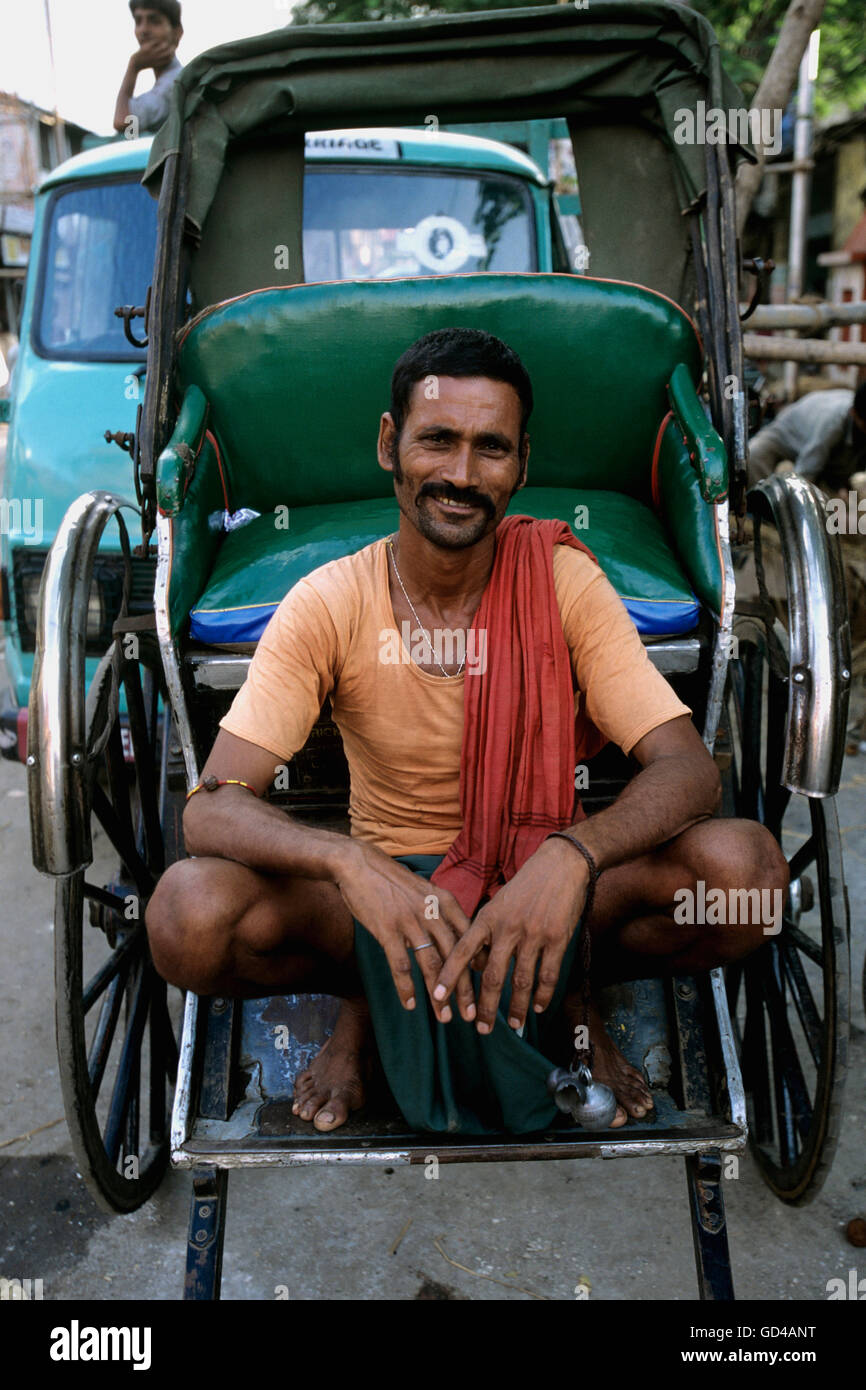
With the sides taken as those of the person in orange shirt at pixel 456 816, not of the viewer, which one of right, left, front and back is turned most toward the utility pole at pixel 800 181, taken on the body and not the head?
back

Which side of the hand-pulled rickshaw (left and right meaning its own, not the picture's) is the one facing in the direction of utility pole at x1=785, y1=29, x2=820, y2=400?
back

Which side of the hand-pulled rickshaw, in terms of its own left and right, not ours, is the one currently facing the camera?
front

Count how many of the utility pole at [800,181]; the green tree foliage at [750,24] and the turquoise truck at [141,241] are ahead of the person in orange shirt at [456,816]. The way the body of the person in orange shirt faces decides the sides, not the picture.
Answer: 0

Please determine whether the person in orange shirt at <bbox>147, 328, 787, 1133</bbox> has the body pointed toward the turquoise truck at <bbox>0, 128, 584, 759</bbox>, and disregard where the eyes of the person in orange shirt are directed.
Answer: no

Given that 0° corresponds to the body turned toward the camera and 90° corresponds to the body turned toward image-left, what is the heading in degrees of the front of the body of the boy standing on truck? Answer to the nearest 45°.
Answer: approximately 45°

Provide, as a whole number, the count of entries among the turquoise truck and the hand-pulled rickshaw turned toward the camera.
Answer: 2

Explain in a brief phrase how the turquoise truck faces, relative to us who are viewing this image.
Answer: facing the viewer

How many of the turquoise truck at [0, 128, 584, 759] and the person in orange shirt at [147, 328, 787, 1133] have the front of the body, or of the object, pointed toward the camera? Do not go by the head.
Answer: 2

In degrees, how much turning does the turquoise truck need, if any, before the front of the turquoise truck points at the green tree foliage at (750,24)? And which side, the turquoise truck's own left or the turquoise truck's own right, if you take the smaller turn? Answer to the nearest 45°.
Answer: approximately 135° to the turquoise truck's own left

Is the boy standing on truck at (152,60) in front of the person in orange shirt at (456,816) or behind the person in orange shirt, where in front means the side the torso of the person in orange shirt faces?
behind

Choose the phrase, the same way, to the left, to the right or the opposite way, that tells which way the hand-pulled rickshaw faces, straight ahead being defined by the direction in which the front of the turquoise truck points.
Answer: the same way
